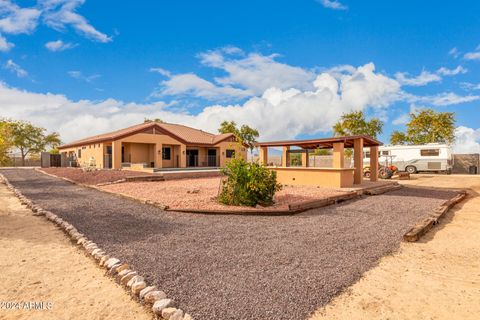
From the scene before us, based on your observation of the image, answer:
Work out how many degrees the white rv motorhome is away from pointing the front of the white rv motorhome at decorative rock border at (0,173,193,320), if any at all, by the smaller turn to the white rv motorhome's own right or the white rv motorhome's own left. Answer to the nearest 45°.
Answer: approximately 90° to the white rv motorhome's own left

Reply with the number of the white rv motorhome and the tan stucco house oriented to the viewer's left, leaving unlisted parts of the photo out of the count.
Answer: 1

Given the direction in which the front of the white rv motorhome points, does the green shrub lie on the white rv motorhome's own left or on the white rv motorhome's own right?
on the white rv motorhome's own left

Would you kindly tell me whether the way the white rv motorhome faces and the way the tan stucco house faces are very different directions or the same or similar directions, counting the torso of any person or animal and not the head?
very different directions

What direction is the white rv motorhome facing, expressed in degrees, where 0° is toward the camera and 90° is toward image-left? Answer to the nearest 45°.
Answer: approximately 90°
